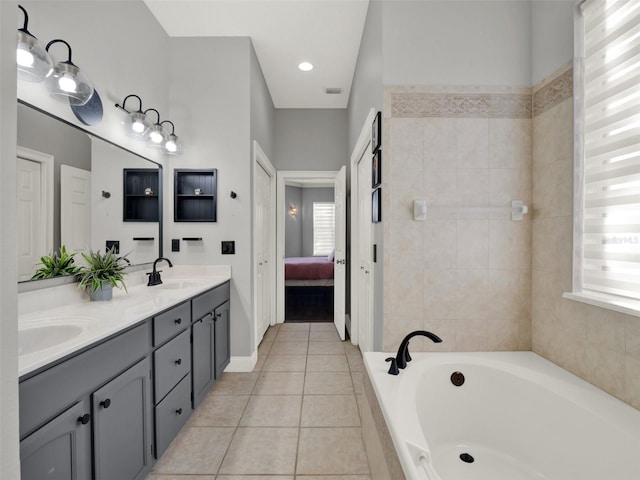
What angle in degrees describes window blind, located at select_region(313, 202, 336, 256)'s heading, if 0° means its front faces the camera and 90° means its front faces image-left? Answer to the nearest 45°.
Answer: approximately 0°

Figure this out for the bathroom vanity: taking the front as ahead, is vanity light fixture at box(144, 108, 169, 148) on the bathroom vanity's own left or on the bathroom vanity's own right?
on the bathroom vanity's own left

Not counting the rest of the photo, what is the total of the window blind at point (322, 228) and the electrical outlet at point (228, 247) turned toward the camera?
2

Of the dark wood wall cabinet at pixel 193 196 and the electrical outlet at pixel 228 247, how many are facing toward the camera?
2

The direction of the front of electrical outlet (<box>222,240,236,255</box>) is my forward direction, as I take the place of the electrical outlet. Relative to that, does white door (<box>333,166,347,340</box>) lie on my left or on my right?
on my left

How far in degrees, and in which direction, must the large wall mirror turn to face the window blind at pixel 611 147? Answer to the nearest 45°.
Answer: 0° — it already faces it

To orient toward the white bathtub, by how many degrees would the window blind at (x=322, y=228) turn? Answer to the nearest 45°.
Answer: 0° — it already faces it
